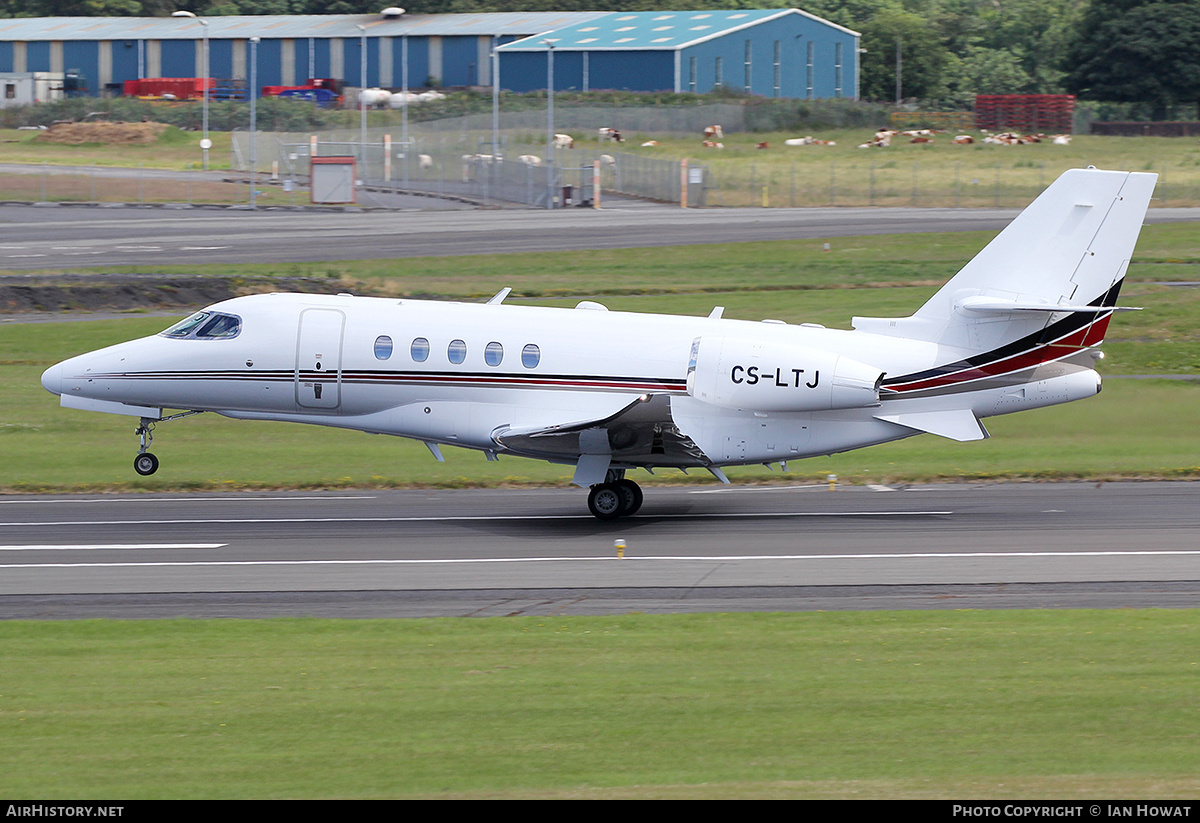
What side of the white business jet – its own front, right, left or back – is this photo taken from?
left
